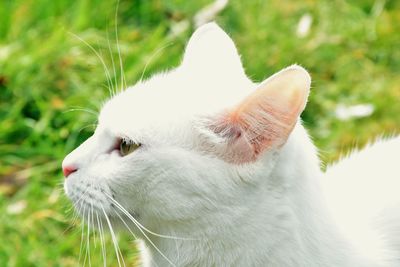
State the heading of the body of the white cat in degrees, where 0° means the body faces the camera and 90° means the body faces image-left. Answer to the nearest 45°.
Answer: approximately 90°
